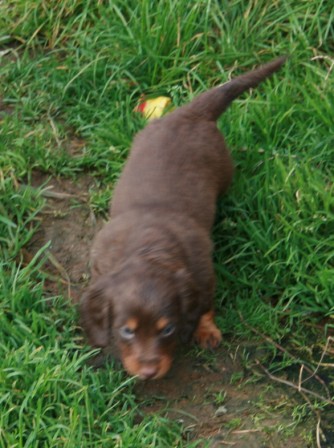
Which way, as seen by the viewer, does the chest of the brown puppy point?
toward the camera
